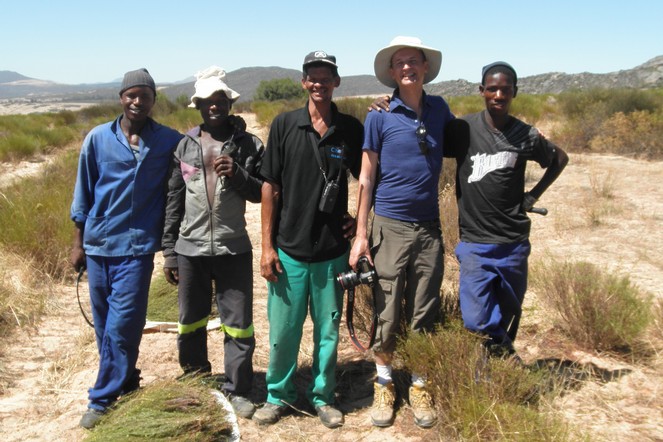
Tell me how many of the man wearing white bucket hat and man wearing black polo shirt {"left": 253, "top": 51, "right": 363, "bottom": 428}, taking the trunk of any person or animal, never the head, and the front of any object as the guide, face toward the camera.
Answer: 2

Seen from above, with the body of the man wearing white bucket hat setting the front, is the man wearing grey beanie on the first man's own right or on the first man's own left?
on the first man's own right

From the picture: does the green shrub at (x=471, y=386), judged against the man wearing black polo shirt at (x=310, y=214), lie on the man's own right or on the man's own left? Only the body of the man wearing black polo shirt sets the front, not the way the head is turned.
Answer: on the man's own left

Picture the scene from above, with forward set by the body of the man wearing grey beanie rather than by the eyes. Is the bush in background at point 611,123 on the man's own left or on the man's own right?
on the man's own left

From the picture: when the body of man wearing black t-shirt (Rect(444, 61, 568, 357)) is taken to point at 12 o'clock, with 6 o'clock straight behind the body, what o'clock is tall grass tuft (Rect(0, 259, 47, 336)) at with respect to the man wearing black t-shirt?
The tall grass tuft is roughly at 3 o'clock from the man wearing black t-shirt.

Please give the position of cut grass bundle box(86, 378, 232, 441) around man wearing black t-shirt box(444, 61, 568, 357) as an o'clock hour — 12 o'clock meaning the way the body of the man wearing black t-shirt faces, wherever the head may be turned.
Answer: The cut grass bundle is roughly at 2 o'clock from the man wearing black t-shirt.

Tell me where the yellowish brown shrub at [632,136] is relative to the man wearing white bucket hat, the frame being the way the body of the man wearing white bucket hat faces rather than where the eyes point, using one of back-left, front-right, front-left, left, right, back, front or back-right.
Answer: back-left
